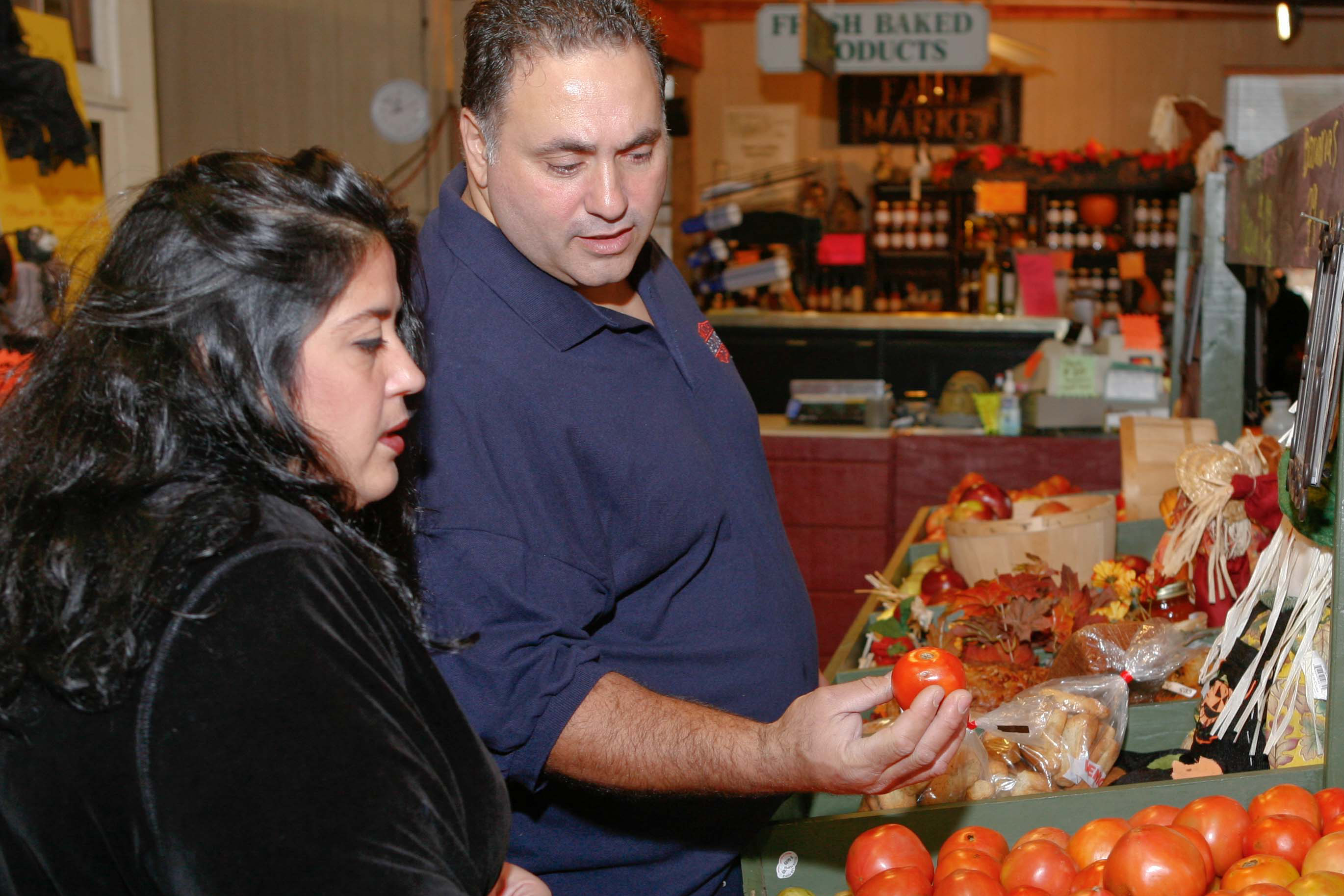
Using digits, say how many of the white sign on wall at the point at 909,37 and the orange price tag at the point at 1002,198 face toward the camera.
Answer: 2

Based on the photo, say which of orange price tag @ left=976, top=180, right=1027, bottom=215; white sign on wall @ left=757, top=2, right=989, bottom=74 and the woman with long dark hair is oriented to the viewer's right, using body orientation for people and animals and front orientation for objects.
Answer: the woman with long dark hair

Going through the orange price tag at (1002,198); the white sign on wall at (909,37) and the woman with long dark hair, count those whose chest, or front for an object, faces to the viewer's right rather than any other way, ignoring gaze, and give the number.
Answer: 1

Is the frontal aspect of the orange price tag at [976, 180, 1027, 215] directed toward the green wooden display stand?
yes

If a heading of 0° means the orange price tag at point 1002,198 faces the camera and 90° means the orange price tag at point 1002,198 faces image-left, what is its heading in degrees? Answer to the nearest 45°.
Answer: approximately 0°

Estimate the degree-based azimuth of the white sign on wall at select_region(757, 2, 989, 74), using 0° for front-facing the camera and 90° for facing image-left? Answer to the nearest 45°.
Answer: approximately 0°

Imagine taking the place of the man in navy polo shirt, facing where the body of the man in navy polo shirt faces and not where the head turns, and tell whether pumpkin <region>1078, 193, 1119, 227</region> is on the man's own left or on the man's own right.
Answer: on the man's own left

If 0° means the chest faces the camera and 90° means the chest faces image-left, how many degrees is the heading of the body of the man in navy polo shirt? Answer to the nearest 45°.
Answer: approximately 315°

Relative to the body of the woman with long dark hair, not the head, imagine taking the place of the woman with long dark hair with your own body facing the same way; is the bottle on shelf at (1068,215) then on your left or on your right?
on your left

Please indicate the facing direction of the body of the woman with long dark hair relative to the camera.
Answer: to the viewer's right

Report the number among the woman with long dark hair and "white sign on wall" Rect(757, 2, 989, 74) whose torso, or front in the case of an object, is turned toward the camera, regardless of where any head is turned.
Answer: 1

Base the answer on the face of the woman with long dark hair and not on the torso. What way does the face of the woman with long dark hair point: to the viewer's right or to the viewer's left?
to the viewer's right
